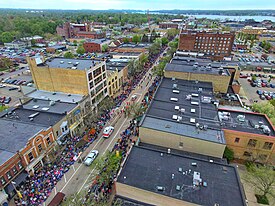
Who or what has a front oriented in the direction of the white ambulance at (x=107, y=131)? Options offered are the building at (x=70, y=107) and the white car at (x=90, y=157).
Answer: the building

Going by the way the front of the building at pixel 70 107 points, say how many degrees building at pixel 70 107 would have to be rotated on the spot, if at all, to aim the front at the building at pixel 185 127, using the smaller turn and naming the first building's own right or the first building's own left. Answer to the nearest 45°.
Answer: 0° — it already faces it

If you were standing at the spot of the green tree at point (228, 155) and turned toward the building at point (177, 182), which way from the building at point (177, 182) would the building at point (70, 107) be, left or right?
right

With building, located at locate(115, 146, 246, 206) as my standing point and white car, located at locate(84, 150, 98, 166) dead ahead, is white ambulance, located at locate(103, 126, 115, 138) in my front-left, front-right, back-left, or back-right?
front-right

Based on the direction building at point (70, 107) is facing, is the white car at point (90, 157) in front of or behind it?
in front

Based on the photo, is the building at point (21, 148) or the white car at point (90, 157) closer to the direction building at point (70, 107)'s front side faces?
the white car

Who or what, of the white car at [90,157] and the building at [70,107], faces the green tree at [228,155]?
the building

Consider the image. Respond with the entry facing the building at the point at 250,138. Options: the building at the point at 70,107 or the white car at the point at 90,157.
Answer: the building at the point at 70,107

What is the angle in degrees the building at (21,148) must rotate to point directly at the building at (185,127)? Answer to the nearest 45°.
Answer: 0° — it already faces it

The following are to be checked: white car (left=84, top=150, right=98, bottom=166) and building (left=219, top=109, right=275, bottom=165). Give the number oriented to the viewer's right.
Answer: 0
